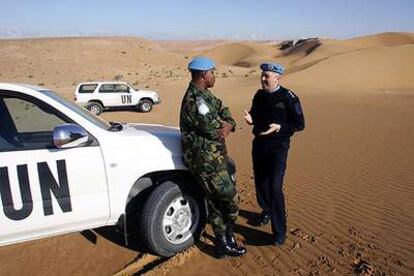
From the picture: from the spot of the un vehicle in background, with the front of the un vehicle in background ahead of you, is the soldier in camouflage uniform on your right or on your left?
on your right

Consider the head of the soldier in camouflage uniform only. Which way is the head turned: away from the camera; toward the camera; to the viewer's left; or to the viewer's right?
to the viewer's right

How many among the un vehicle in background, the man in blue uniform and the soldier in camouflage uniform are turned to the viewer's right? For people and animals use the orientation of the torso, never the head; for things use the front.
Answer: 2

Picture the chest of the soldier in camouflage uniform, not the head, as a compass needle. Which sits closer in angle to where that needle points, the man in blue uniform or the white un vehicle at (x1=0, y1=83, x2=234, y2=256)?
the man in blue uniform

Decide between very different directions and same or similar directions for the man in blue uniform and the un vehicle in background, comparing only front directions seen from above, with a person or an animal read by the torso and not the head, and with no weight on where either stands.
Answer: very different directions

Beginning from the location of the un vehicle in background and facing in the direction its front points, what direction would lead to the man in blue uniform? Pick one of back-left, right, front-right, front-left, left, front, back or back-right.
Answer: right

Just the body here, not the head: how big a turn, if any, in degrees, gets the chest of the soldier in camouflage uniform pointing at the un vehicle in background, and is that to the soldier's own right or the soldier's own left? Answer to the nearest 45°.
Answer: approximately 90° to the soldier's own left

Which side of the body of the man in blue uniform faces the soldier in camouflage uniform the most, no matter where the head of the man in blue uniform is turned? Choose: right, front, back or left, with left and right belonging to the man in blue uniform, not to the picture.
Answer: front

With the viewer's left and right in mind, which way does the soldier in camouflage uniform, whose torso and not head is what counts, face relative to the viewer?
facing to the right of the viewer

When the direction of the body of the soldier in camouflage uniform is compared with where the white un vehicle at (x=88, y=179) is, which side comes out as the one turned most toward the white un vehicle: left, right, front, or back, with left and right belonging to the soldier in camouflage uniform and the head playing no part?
back

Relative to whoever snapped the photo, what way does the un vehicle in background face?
facing to the right of the viewer

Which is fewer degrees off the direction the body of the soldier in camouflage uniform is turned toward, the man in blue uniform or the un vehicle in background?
the man in blue uniform
